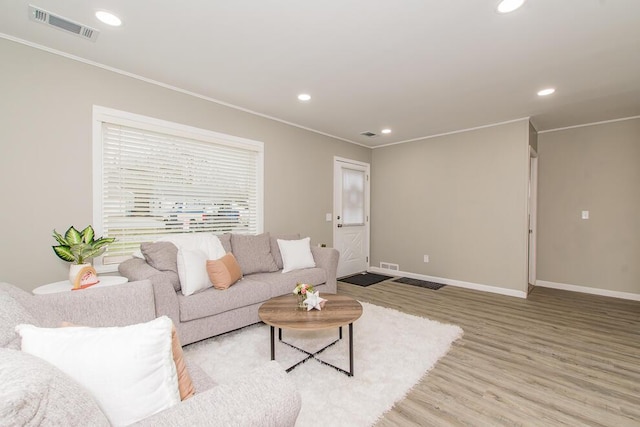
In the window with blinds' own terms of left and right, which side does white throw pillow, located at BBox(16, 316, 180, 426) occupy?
on its right

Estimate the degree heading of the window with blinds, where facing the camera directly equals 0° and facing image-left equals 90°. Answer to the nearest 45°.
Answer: approximately 315°

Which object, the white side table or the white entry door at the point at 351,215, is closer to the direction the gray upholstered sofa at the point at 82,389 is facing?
the white entry door

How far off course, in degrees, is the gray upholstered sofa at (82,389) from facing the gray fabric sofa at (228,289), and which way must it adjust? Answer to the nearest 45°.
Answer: approximately 45° to its left

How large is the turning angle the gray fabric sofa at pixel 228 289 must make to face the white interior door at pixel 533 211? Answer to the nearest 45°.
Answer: approximately 45° to its left

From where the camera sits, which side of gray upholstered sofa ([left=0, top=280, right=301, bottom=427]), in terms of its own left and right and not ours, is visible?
right

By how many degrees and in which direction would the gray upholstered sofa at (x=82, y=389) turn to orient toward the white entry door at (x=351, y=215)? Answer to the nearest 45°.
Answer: approximately 45° to its left

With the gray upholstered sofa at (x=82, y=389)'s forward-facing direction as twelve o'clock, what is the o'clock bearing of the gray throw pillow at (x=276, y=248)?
The gray throw pillow is roughly at 10 o'clock from the gray upholstered sofa.

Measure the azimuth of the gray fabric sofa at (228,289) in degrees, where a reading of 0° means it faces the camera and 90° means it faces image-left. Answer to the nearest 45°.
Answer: approximately 315°

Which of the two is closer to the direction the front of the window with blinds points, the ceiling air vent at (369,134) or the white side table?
the ceiling air vent

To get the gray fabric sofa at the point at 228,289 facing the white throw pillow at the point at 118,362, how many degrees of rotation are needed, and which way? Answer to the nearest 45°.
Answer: approximately 45° to its right

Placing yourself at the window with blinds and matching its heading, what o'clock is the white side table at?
The white side table is roughly at 3 o'clock from the window with blinds.

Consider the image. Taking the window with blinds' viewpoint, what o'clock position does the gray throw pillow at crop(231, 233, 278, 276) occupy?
The gray throw pillow is roughly at 11 o'clock from the window with blinds.

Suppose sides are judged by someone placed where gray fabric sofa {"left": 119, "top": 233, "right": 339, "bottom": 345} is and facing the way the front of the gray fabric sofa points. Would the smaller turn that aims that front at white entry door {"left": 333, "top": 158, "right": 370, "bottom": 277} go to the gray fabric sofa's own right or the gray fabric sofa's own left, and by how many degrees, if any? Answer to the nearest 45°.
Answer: approximately 90° to the gray fabric sofa's own left
